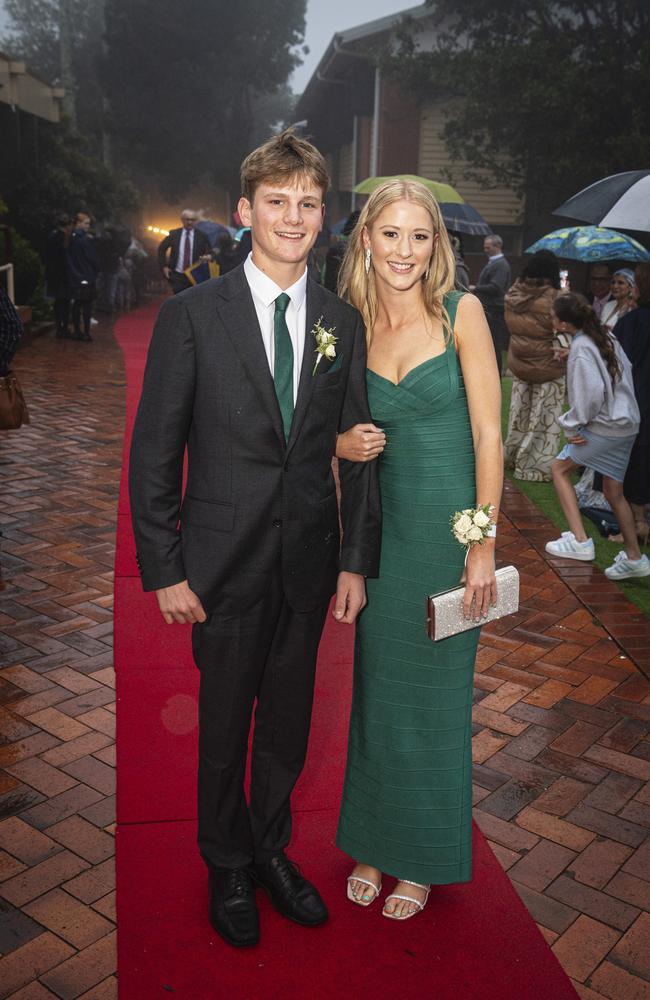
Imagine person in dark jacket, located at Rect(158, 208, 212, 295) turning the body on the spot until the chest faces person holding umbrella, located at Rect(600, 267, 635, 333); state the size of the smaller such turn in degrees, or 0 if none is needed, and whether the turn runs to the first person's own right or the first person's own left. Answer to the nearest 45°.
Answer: approximately 45° to the first person's own left

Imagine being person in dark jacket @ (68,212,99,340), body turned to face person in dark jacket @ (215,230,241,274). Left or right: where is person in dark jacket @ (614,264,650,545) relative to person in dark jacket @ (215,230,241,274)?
right

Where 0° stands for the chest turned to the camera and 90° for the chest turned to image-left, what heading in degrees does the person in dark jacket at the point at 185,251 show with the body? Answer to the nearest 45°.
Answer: approximately 0°

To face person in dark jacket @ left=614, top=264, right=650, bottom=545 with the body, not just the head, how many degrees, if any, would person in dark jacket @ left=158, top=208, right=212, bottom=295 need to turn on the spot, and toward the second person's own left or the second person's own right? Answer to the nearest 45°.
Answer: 0° — they already face them

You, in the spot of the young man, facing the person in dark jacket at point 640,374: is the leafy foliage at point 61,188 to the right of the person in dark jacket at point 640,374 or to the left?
left

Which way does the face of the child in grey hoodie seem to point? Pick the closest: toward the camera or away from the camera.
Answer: away from the camera

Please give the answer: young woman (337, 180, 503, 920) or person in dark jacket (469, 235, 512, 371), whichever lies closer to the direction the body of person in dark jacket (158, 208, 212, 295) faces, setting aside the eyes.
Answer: the young woman

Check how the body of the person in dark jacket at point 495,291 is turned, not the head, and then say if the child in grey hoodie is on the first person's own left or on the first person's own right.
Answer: on the first person's own left
